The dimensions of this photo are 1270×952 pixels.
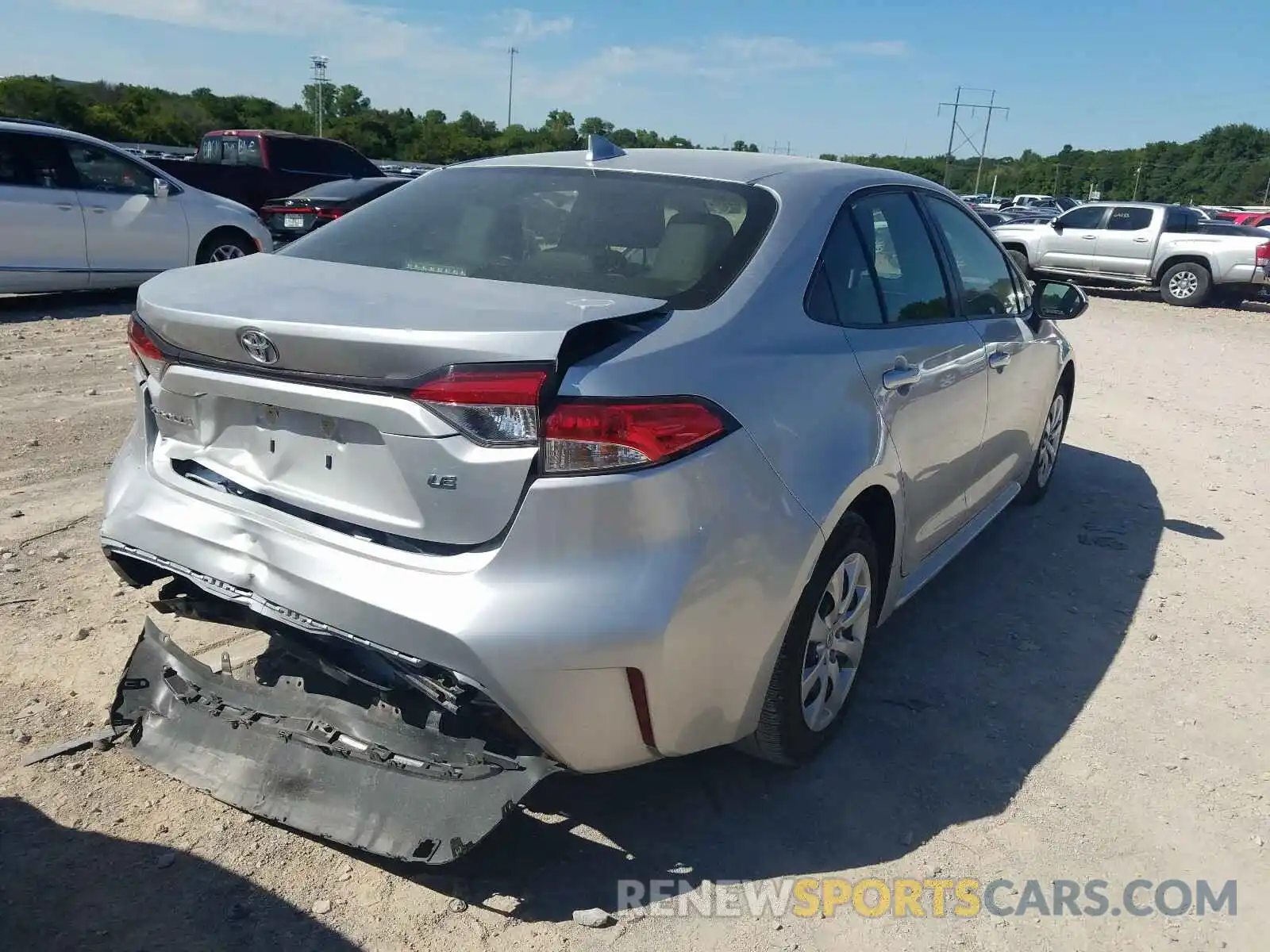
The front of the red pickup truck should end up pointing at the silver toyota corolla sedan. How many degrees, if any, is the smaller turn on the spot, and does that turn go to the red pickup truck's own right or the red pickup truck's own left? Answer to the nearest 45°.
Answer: approximately 135° to the red pickup truck's own right

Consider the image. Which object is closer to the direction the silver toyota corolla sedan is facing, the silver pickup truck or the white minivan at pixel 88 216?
the silver pickup truck

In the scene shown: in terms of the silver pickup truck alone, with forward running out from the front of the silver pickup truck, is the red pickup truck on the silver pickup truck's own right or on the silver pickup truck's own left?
on the silver pickup truck's own left

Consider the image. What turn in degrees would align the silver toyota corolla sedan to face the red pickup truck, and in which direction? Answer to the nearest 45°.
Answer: approximately 45° to its left

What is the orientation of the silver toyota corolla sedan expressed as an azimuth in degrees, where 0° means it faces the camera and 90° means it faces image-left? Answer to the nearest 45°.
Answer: approximately 225°

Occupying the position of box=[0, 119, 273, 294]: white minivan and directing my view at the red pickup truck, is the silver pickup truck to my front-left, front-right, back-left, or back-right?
front-right

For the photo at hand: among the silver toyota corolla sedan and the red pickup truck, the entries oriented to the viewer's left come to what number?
0

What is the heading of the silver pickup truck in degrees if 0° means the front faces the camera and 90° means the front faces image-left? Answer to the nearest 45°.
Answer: approximately 135°

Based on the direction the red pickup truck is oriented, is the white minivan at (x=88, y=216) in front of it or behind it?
behind

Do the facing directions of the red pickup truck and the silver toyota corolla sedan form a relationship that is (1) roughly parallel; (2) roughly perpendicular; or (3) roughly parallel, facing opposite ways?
roughly parallel

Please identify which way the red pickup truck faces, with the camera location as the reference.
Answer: facing away from the viewer and to the right of the viewer

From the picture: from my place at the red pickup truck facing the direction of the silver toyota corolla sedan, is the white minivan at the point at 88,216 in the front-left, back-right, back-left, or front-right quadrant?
front-right

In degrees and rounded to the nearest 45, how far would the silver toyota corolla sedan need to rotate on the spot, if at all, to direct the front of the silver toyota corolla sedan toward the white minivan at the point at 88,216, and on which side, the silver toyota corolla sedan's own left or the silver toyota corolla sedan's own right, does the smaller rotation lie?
approximately 90° to the silver toyota corolla sedan's own left

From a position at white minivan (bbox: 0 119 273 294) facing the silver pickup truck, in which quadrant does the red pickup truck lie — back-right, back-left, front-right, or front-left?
front-left

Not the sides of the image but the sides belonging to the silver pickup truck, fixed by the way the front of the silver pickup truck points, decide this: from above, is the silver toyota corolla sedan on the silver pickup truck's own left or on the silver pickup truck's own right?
on the silver pickup truck's own left

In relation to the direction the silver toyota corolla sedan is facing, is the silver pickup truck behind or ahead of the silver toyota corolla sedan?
ahead

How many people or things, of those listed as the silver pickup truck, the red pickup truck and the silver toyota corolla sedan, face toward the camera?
0
